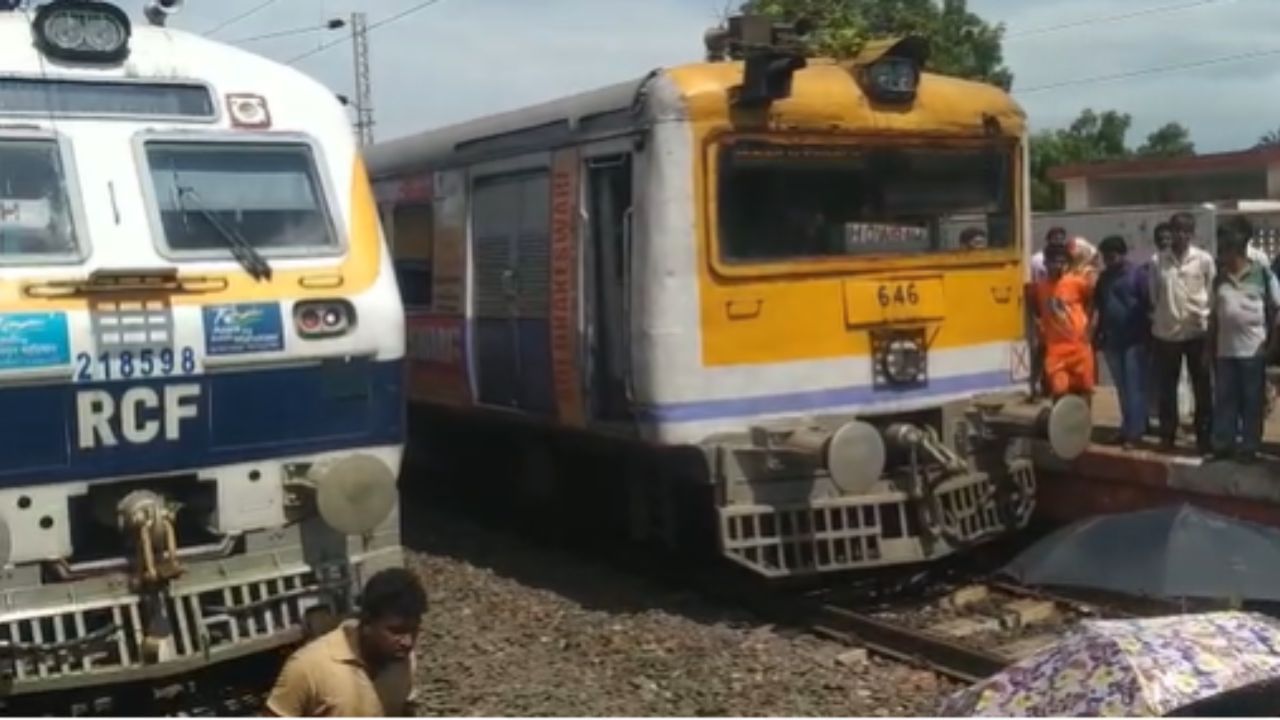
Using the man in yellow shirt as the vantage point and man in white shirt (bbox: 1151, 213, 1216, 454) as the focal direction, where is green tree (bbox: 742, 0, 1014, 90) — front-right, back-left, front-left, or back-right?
front-left

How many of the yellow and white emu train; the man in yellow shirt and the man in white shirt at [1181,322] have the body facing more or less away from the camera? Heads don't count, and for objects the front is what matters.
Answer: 0

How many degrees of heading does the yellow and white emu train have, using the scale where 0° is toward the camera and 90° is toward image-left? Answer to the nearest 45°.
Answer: approximately 315°

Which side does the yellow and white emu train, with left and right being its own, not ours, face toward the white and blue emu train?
right

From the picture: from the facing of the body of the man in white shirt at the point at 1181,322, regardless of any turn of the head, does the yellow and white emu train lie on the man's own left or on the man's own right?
on the man's own right

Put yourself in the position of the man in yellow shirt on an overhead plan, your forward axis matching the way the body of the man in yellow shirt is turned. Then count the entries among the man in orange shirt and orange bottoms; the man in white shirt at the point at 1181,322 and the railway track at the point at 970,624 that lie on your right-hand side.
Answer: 0

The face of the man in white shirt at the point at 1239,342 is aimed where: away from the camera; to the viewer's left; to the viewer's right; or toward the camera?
toward the camera

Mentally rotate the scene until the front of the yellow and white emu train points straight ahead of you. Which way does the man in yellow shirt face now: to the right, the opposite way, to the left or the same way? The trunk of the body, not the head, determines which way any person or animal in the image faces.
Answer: the same way

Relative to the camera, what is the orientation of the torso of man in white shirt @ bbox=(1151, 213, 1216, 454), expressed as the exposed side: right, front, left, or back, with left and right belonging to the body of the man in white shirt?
front

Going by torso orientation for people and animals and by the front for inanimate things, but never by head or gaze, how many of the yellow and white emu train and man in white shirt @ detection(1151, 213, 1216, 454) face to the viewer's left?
0

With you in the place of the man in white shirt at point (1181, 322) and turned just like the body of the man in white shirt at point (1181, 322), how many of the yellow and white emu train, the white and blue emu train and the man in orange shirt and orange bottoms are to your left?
0
